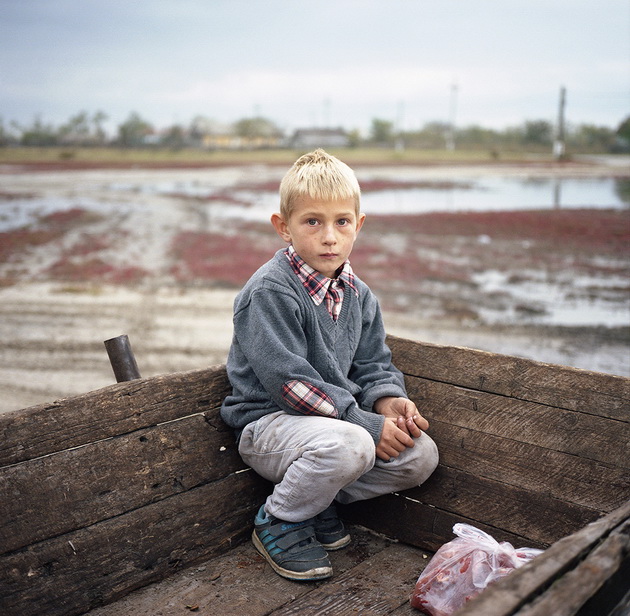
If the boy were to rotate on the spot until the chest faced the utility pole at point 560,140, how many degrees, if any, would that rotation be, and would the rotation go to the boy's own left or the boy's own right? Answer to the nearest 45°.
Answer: approximately 135° to the boy's own left

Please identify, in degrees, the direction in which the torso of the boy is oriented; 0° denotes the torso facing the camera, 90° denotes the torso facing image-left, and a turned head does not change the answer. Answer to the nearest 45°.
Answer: approximately 315°

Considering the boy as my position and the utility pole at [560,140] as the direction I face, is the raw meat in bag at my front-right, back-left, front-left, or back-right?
back-right

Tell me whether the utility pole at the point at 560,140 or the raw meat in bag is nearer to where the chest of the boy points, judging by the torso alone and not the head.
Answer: the raw meat in bag
